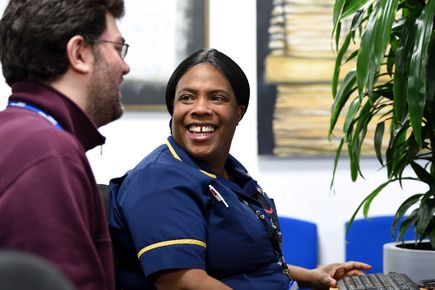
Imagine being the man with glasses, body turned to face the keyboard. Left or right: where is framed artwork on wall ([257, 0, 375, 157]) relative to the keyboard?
left

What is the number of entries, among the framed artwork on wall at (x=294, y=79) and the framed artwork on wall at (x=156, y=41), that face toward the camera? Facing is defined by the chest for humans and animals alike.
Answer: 2

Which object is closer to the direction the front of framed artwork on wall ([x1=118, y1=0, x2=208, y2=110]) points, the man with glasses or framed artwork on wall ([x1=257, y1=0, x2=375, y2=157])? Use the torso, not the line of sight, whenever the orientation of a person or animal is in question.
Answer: the man with glasses

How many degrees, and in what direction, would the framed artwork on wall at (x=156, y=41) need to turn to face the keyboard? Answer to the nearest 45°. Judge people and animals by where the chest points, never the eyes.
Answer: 0° — it already faces it

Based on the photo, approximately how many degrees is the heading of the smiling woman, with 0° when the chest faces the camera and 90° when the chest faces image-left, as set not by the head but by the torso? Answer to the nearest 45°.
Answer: approximately 315°

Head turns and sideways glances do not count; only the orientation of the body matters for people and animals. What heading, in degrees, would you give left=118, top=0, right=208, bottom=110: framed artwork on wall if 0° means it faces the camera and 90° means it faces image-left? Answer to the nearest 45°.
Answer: approximately 0°

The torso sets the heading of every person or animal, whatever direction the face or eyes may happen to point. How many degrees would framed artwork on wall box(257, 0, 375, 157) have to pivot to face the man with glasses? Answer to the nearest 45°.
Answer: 0° — it already faces them
